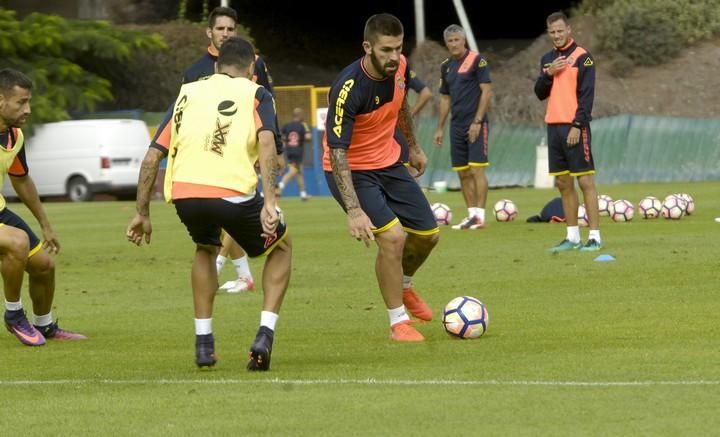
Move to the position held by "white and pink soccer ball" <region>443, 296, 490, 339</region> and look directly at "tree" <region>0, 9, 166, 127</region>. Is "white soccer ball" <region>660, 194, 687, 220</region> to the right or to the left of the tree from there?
right

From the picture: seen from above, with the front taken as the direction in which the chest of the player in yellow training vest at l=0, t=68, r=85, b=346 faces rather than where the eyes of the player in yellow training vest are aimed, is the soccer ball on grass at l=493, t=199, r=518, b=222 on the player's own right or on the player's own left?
on the player's own left

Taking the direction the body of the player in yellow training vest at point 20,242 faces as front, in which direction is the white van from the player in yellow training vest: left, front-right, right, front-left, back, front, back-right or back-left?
back-left

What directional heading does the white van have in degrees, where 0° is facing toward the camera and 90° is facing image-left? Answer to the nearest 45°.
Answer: approximately 135°

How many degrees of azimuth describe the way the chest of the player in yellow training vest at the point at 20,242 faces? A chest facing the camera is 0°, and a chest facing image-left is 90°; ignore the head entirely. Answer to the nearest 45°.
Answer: approximately 315°

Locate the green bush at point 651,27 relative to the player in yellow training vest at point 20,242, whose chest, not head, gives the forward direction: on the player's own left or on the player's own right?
on the player's own left

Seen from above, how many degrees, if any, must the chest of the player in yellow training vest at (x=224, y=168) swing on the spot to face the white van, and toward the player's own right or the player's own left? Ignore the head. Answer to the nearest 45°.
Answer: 0° — they already face it

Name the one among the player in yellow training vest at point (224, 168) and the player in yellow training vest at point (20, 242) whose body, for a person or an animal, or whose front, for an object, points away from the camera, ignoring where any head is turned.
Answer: the player in yellow training vest at point (224, 168)

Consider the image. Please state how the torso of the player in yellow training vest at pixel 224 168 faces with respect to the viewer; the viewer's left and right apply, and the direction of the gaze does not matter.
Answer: facing away from the viewer
